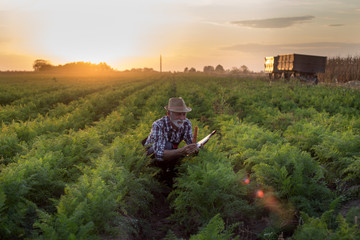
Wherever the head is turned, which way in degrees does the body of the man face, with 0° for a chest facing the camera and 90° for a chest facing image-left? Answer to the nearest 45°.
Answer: approximately 315°

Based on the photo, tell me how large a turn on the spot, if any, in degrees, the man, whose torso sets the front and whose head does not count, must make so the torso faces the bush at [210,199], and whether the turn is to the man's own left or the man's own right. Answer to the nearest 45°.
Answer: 0° — they already face it

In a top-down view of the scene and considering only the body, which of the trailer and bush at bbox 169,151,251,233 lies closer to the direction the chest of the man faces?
the bush

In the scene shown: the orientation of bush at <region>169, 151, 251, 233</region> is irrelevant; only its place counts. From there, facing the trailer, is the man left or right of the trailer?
left
